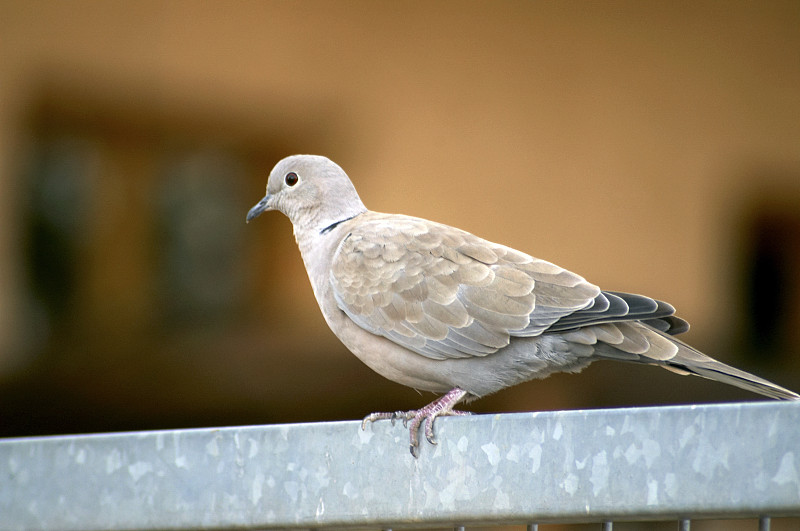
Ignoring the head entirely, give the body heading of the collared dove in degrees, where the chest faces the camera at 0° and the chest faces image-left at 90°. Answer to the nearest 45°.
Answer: approximately 90°
